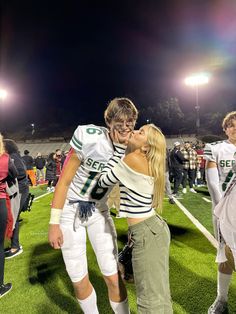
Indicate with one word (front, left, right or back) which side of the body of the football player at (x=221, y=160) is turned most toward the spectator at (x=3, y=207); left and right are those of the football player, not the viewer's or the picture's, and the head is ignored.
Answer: right

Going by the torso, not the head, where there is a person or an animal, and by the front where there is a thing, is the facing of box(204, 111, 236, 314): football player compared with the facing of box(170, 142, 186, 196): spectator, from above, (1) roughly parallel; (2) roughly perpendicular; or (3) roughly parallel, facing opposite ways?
roughly perpendicular

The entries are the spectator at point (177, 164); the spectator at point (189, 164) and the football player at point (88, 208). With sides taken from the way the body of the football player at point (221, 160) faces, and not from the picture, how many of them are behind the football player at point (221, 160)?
2
